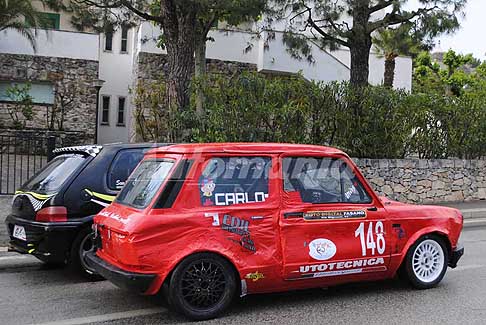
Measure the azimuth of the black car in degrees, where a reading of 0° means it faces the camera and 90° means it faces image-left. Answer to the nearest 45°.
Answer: approximately 225°

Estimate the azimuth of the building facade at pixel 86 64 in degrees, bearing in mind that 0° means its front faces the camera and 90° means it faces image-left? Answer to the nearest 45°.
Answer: approximately 0°

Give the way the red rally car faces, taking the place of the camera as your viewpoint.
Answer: facing away from the viewer and to the right of the viewer

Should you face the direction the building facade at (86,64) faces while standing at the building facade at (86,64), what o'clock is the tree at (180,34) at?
The tree is roughly at 11 o'clock from the building facade.

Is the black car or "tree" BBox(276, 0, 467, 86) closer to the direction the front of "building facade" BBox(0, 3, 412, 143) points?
the black car

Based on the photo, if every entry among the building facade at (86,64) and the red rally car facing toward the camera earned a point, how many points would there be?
1

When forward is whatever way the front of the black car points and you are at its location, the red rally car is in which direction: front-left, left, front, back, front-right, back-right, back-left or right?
right

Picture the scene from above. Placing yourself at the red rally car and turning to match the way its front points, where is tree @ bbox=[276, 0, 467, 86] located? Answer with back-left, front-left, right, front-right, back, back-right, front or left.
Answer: front-left

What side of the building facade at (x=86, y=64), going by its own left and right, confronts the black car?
front

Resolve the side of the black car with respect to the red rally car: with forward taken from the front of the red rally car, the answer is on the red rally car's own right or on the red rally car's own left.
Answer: on the red rally car's own left

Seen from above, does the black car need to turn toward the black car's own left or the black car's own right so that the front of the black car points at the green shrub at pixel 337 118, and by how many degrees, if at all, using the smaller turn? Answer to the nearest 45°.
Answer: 0° — it already faces it

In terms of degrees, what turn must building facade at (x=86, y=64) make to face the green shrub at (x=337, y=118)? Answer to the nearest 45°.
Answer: approximately 45° to its left
